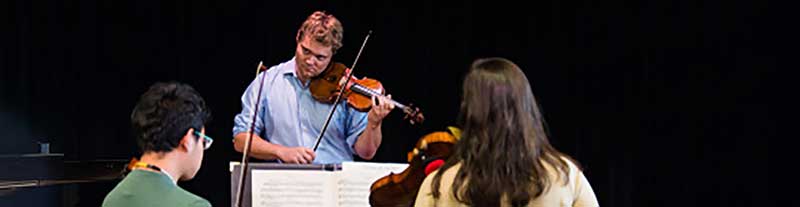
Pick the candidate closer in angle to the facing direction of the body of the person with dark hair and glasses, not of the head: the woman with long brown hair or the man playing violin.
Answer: the man playing violin

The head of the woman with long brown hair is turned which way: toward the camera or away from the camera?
away from the camera

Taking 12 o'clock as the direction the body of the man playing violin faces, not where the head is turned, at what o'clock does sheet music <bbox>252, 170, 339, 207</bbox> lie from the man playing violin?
The sheet music is roughly at 12 o'clock from the man playing violin.

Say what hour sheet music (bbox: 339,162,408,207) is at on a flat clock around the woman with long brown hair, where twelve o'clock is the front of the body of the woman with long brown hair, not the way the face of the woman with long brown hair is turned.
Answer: The sheet music is roughly at 11 o'clock from the woman with long brown hair.

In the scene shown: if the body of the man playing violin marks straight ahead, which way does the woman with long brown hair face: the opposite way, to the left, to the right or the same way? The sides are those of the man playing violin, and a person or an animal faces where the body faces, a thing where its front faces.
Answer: the opposite way

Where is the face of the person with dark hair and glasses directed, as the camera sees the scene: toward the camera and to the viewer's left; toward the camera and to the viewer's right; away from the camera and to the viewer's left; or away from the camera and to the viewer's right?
away from the camera and to the viewer's right

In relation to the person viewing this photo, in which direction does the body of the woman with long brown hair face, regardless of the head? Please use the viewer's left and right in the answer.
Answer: facing away from the viewer

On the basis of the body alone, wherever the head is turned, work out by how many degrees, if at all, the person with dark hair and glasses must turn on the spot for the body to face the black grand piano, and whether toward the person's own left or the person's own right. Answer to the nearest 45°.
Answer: approximately 45° to the person's own left
